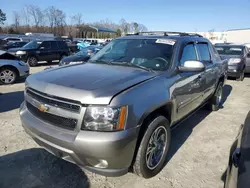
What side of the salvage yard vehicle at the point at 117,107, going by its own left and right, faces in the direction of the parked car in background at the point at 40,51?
right

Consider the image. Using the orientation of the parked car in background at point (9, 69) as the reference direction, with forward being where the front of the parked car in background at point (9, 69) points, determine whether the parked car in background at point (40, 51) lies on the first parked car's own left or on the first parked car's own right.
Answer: on the first parked car's own left

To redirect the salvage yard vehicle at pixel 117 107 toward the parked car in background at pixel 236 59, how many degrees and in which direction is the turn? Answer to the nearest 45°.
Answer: approximately 180°

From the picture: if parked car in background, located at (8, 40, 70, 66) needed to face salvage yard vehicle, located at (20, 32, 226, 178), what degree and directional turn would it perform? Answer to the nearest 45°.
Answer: approximately 45° to its left

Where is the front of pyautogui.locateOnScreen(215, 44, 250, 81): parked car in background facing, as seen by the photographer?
facing the viewer and to the left of the viewer

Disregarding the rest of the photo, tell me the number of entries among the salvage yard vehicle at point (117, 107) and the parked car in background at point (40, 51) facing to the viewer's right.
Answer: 0

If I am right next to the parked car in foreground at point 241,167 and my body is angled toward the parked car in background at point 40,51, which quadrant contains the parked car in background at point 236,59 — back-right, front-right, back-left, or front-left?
front-right

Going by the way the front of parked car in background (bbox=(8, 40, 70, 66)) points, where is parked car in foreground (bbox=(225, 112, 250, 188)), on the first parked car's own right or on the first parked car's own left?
on the first parked car's own left

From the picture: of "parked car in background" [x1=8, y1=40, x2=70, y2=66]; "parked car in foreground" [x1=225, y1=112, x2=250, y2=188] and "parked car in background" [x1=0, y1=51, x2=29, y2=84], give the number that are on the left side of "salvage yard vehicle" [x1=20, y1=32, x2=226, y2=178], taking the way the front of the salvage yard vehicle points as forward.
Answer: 1

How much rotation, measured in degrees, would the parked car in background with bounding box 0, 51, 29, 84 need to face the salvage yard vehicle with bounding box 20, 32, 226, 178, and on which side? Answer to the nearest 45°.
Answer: approximately 90° to its right

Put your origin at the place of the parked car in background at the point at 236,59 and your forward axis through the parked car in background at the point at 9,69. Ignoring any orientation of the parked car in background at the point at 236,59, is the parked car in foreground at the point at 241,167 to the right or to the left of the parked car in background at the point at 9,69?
left

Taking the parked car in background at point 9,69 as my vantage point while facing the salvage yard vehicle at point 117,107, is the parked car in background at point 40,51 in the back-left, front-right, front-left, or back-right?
back-left

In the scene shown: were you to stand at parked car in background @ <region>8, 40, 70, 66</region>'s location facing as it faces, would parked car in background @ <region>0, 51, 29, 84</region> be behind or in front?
in front
